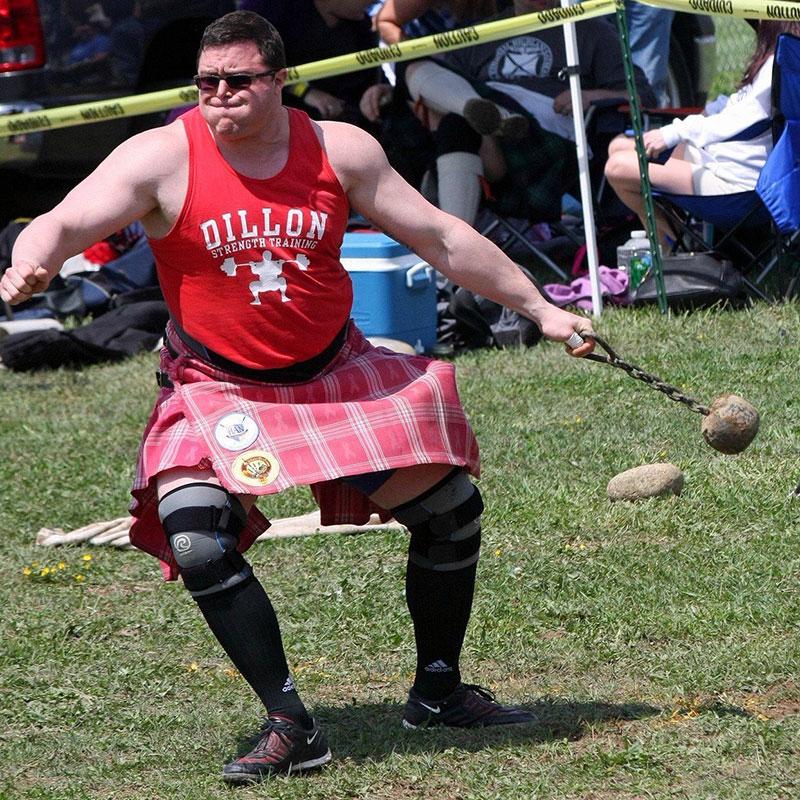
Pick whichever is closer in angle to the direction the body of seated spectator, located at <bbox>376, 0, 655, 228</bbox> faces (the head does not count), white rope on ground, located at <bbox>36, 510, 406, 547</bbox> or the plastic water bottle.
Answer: the white rope on ground

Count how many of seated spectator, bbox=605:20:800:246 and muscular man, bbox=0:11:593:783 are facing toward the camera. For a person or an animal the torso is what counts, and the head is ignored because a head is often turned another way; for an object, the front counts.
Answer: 1

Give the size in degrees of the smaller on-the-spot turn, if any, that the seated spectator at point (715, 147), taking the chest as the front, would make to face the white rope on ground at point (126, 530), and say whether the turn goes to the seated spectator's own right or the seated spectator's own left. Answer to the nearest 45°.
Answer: approximately 45° to the seated spectator's own left

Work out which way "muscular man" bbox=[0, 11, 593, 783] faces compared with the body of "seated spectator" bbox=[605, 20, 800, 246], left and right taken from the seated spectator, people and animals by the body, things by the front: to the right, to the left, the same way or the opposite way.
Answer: to the left

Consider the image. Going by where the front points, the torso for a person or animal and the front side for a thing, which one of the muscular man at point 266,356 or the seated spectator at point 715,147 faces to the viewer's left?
the seated spectator

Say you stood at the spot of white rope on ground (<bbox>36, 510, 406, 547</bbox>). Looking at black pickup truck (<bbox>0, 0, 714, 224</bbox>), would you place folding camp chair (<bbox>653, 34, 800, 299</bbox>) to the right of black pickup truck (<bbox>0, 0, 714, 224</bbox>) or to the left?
right

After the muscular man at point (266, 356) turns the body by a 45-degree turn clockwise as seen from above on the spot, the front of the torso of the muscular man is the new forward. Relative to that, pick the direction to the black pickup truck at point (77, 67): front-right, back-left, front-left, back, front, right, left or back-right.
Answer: back-right

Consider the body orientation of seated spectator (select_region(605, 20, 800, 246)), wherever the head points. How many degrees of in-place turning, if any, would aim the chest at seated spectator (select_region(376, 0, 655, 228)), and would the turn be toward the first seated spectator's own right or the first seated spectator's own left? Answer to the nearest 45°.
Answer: approximately 45° to the first seated spectator's own right

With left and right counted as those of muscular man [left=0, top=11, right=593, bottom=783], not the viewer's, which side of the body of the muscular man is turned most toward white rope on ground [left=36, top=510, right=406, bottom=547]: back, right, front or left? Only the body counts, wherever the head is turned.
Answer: back

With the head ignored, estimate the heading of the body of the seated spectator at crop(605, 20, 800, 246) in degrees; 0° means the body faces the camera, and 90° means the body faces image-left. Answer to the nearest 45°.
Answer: approximately 90°

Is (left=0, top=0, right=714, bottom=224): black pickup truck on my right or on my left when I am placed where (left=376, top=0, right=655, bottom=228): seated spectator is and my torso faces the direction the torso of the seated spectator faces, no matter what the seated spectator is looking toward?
on my right

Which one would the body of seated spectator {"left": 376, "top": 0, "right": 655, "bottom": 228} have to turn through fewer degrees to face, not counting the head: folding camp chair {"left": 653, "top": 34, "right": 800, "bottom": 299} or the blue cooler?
the blue cooler
